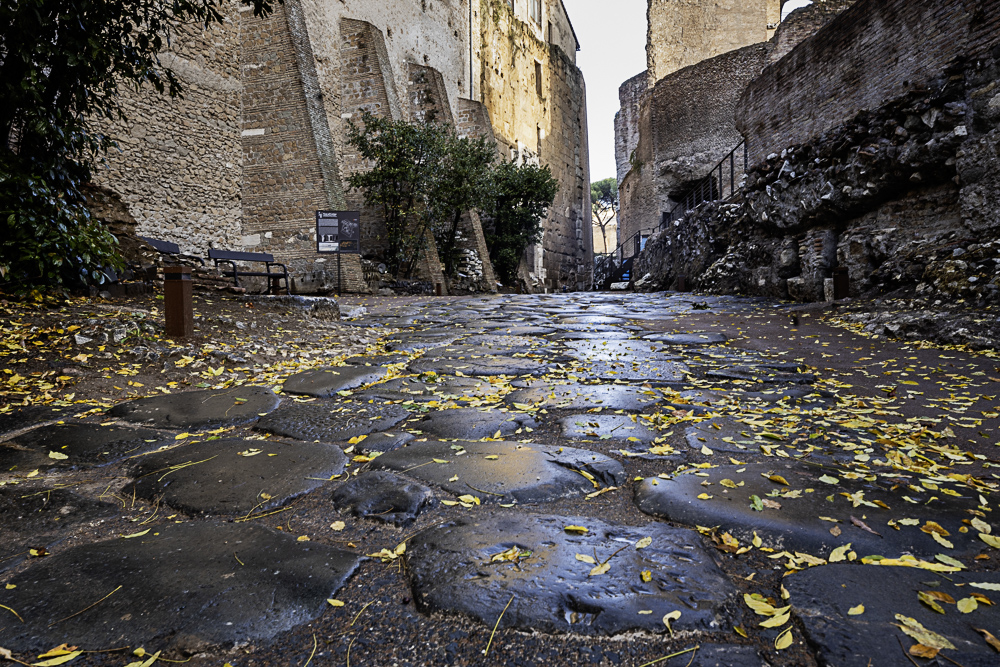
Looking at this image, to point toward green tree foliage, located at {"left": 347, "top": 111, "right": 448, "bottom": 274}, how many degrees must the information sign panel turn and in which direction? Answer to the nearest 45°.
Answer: approximately 135° to its left

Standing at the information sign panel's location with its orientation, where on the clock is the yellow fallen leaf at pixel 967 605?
The yellow fallen leaf is roughly at 12 o'clock from the information sign panel.

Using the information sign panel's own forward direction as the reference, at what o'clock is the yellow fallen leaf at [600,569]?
The yellow fallen leaf is roughly at 12 o'clock from the information sign panel.

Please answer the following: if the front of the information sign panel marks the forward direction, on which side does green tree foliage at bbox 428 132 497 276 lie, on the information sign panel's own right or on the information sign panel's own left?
on the information sign panel's own left

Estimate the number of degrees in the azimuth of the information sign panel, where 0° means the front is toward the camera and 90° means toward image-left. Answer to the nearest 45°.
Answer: approximately 0°

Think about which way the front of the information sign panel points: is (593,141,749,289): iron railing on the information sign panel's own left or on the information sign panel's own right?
on the information sign panel's own left

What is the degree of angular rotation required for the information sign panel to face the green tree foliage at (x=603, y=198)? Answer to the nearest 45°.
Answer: approximately 135° to its left

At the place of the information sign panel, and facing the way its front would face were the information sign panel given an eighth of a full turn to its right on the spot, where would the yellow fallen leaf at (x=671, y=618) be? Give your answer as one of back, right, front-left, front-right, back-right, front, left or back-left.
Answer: front-left

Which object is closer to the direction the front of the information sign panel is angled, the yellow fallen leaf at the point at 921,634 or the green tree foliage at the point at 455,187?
the yellow fallen leaf

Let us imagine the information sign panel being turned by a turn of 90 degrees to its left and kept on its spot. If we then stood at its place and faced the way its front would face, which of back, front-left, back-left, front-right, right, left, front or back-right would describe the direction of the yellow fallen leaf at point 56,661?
right

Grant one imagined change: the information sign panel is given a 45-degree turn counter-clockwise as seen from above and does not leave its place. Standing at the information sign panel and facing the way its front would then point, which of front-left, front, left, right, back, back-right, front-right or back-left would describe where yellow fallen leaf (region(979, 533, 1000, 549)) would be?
front-right

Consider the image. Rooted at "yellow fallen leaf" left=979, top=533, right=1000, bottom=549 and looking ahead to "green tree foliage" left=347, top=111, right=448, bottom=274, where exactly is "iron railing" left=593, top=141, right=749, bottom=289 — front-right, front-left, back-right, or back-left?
front-right

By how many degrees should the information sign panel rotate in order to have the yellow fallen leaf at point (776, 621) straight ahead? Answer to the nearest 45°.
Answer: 0° — it already faces it

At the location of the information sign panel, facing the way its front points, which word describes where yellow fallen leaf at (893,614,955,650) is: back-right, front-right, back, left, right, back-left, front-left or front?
front

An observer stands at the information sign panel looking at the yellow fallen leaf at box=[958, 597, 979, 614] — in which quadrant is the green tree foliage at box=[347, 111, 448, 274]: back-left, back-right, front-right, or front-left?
back-left

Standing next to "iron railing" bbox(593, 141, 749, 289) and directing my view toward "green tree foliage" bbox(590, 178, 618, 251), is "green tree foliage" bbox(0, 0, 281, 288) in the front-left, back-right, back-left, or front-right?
back-left

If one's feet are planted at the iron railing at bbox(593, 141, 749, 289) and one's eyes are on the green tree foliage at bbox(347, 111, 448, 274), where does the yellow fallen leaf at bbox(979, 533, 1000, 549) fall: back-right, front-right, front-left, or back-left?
front-left
